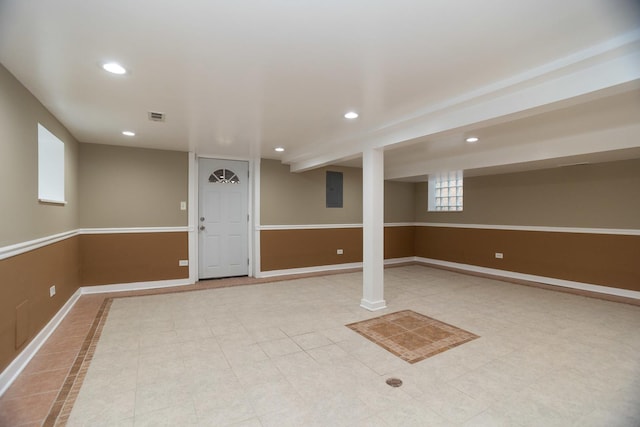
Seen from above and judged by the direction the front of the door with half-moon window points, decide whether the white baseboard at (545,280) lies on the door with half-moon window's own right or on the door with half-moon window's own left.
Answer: on the door with half-moon window's own left

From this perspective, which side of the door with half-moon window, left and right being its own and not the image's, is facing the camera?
front

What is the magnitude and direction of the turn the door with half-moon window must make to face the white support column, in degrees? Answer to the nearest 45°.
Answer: approximately 45° to its left

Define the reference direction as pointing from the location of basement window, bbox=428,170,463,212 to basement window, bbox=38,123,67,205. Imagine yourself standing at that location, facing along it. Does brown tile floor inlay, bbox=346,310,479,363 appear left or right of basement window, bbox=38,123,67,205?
left

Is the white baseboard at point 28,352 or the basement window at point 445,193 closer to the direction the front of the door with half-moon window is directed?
the white baseboard

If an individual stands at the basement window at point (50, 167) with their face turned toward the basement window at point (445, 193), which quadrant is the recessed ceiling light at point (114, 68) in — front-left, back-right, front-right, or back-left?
front-right

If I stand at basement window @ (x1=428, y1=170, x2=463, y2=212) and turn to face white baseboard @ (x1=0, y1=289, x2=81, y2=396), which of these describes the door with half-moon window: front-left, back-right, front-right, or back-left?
front-right

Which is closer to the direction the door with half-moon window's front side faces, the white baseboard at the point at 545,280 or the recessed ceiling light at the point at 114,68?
the recessed ceiling light

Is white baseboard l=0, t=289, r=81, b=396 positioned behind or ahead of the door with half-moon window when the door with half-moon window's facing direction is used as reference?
ahead

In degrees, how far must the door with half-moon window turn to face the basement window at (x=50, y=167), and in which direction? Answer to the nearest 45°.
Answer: approximately 45° to its right

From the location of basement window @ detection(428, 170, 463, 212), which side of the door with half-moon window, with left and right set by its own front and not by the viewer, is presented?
left

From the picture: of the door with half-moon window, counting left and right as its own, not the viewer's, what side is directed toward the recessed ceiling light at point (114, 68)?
front

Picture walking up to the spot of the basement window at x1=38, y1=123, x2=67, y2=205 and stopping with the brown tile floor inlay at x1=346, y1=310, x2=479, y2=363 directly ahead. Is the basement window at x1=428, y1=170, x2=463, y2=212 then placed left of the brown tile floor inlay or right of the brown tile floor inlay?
left
